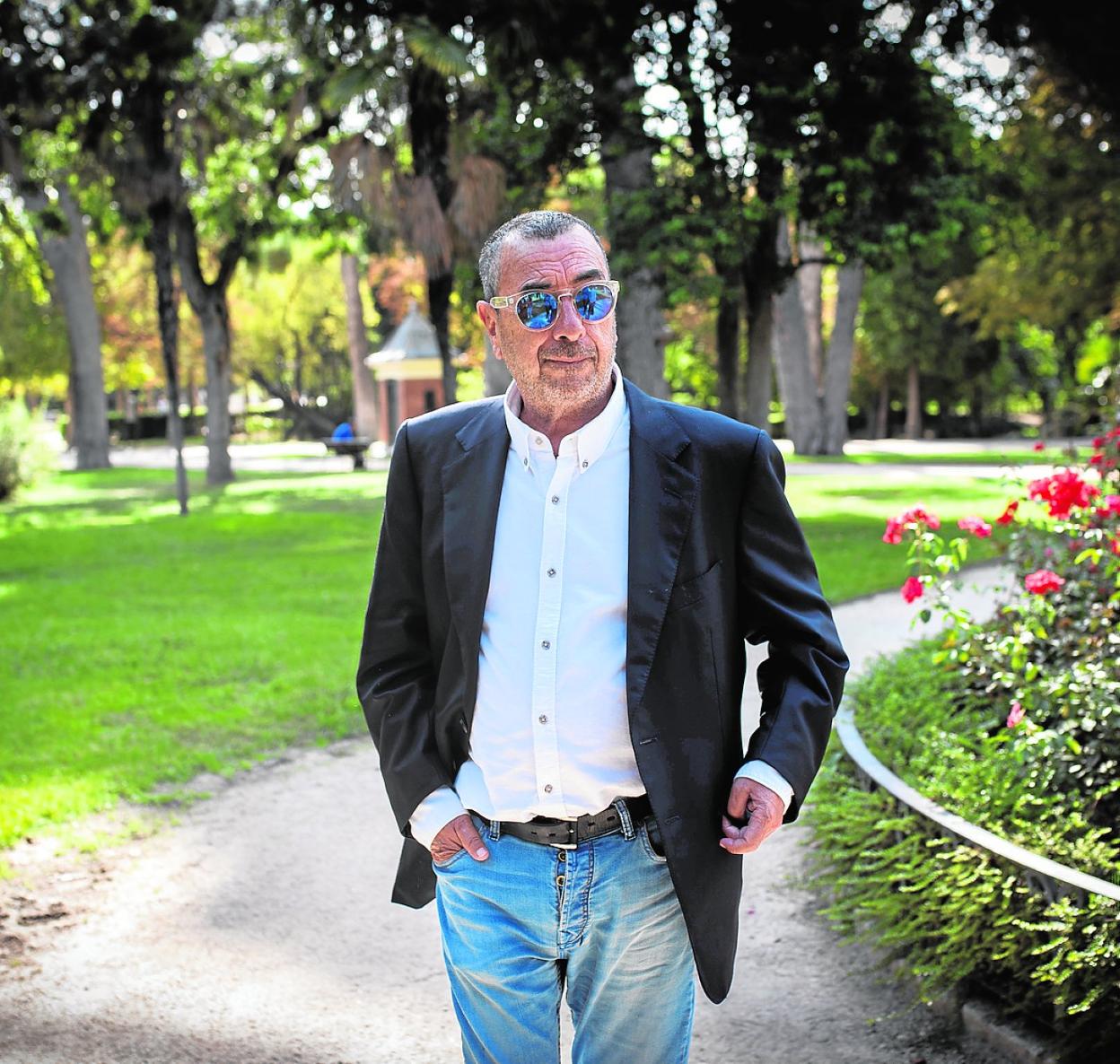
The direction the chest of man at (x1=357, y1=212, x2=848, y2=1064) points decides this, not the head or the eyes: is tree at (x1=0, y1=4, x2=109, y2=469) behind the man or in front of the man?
behind

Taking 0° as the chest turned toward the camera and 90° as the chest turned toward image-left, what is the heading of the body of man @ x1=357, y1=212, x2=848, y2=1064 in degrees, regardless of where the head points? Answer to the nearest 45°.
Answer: approximately 0°

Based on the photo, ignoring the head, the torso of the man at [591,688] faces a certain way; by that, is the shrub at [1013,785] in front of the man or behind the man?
behind

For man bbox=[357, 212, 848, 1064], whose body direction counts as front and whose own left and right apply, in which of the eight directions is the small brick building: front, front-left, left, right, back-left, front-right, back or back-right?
back

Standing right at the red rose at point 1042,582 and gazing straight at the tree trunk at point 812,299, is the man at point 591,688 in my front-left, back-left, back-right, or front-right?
back-left

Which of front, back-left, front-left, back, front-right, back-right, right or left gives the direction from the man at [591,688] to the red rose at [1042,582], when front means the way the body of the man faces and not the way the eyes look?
back-left

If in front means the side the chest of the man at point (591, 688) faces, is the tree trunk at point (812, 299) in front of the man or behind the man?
behind

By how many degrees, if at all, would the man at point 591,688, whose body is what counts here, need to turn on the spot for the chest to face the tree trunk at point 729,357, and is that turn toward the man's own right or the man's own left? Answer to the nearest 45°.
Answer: approximately 180°

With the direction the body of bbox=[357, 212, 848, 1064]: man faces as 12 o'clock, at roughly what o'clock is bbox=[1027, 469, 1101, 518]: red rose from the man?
The red rose is roughly at 7 o'clock from the man.
